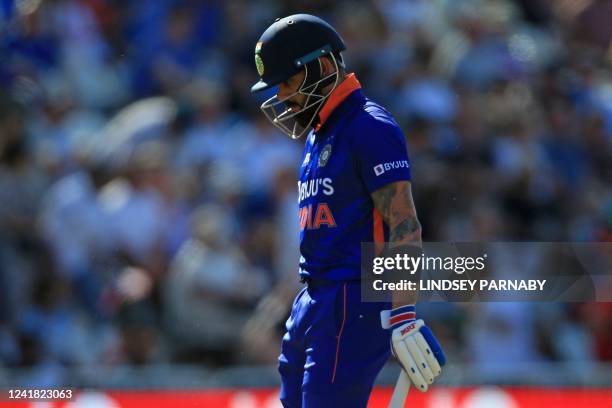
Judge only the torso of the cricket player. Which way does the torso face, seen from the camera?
to the viewer's left
